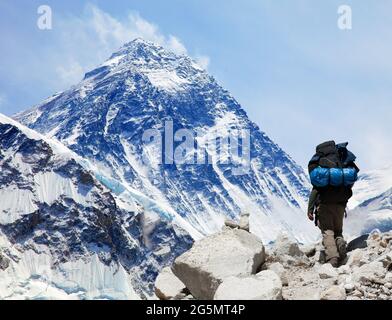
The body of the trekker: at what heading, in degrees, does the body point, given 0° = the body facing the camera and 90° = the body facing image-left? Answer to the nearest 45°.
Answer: approximately 180°

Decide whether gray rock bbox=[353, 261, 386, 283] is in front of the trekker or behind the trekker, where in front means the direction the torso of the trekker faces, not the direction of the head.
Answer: behind

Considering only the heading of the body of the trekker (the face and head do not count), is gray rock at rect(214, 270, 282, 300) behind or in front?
behind

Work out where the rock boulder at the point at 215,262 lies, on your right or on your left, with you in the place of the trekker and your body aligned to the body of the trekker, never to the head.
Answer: on your left

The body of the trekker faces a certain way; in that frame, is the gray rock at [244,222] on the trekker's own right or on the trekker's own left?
on the trekker's own left

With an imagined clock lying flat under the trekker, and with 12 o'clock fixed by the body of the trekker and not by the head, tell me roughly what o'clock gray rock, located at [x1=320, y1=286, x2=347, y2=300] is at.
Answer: The gray rock is roughly at 6 o'clock from the trekker.

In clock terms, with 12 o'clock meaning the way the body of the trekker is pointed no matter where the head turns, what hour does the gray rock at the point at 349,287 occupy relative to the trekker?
The gray rock is roughly at 6 o'clock from the trekker.

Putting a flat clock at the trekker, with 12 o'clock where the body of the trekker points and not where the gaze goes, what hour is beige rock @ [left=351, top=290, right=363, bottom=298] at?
The beige rock is roughly at 6 o'clock from the trekker.
